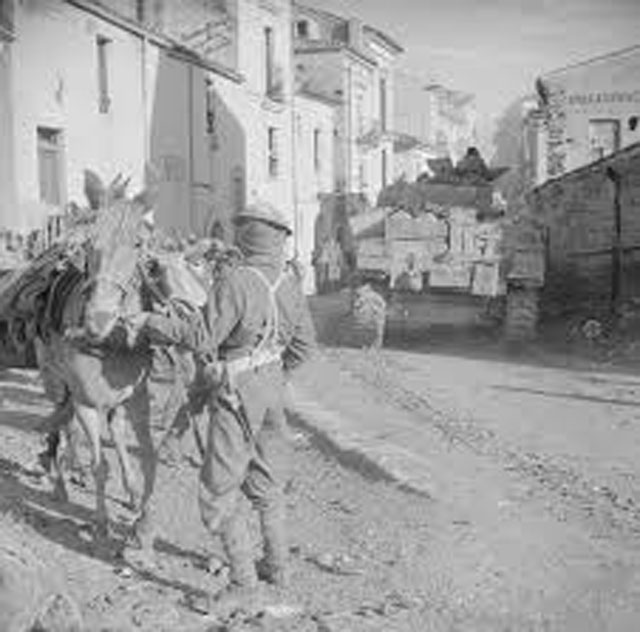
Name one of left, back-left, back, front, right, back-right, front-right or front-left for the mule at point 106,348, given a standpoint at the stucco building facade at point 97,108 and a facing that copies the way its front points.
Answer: front-right

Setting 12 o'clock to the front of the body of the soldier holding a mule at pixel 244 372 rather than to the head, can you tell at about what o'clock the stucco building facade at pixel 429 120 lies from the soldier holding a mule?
The stucco building facade is roughly at 2 o'clock from the soldier holding a mule.

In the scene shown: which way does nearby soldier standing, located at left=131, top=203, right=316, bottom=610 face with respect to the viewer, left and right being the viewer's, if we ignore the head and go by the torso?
facing away from the viewer and to the left of the viewer

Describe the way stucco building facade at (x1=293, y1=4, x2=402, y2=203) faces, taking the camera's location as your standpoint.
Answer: facing the viewer and to the right of the viewer

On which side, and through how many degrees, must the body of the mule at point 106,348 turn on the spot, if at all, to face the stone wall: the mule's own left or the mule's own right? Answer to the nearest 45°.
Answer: approximately 135° to the mule's own left

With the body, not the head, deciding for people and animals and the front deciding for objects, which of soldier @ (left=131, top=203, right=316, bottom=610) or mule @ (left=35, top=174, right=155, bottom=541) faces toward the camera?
the mule

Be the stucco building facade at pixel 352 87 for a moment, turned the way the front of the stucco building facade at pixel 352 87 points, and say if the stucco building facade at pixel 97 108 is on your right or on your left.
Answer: on your right

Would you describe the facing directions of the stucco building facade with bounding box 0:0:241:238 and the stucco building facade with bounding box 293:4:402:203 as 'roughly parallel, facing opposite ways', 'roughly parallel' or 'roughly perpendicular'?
roughly parallel

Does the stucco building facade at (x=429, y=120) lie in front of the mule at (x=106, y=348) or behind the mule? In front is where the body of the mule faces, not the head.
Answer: behind

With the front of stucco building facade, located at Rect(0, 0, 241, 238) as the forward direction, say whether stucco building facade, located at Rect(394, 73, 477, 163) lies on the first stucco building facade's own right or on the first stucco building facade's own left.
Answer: on the first stucco building facade's own left

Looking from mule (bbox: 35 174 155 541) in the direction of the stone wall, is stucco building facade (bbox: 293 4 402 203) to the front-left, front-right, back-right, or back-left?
front-left

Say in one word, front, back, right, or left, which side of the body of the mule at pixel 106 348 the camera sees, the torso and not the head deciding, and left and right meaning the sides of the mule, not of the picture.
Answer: front
